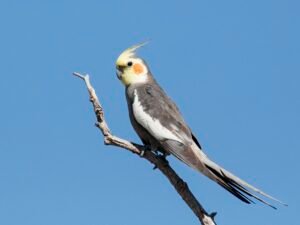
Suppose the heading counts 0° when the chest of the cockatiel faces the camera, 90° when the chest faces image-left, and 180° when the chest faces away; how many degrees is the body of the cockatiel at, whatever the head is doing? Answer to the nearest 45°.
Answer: approximately 90°
